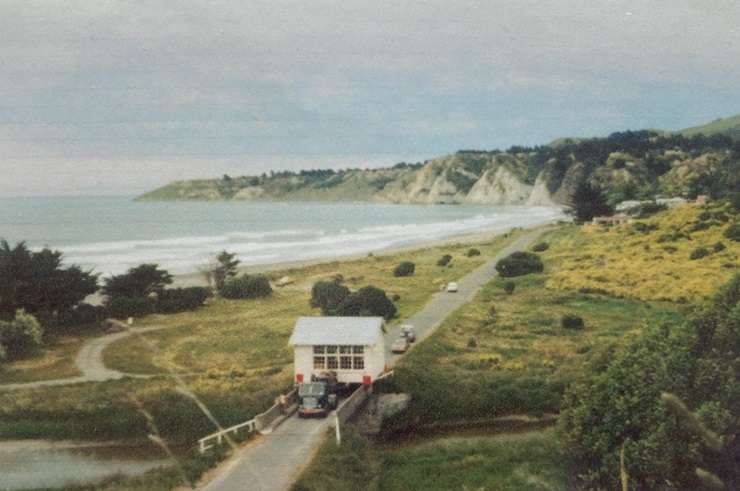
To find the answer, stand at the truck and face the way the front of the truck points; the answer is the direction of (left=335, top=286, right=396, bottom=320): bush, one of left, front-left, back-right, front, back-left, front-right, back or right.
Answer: back-right

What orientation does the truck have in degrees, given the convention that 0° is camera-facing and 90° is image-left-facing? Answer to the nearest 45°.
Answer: approximately 45°

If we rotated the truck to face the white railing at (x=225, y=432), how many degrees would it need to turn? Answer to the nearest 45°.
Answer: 0° — it already faces it

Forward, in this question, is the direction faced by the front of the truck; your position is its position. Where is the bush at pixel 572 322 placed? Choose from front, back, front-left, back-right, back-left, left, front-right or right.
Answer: back

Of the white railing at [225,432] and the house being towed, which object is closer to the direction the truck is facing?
the white railing

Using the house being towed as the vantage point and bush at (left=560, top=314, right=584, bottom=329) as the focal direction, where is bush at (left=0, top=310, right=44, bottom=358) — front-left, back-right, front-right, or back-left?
back-left

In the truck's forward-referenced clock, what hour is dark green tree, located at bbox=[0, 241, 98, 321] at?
The dark green tree is roughly at 3 o'clock from the truck.

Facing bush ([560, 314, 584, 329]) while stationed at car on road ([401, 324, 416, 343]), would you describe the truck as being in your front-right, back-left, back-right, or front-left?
back-right

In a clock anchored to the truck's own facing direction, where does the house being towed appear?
The house being towed is roughly at 5 o'clock from the truck.
